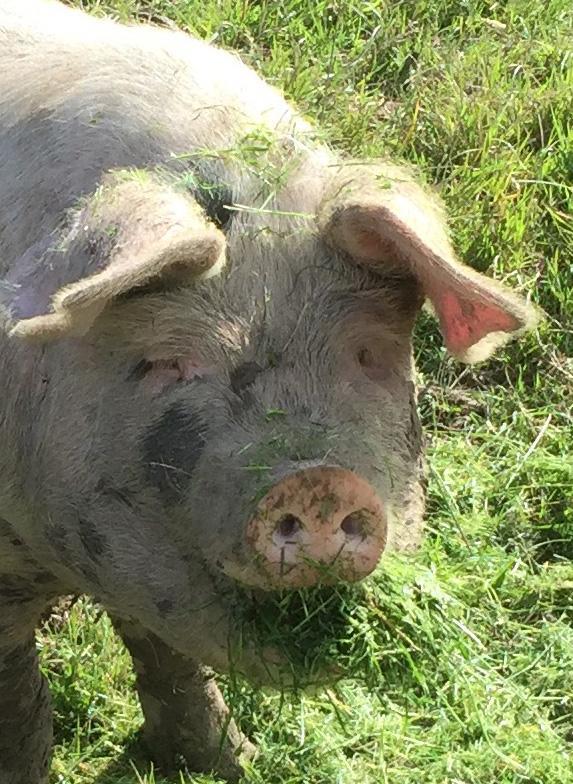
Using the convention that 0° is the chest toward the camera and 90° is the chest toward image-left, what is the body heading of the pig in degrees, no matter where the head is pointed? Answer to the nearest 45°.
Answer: approximately 315°
